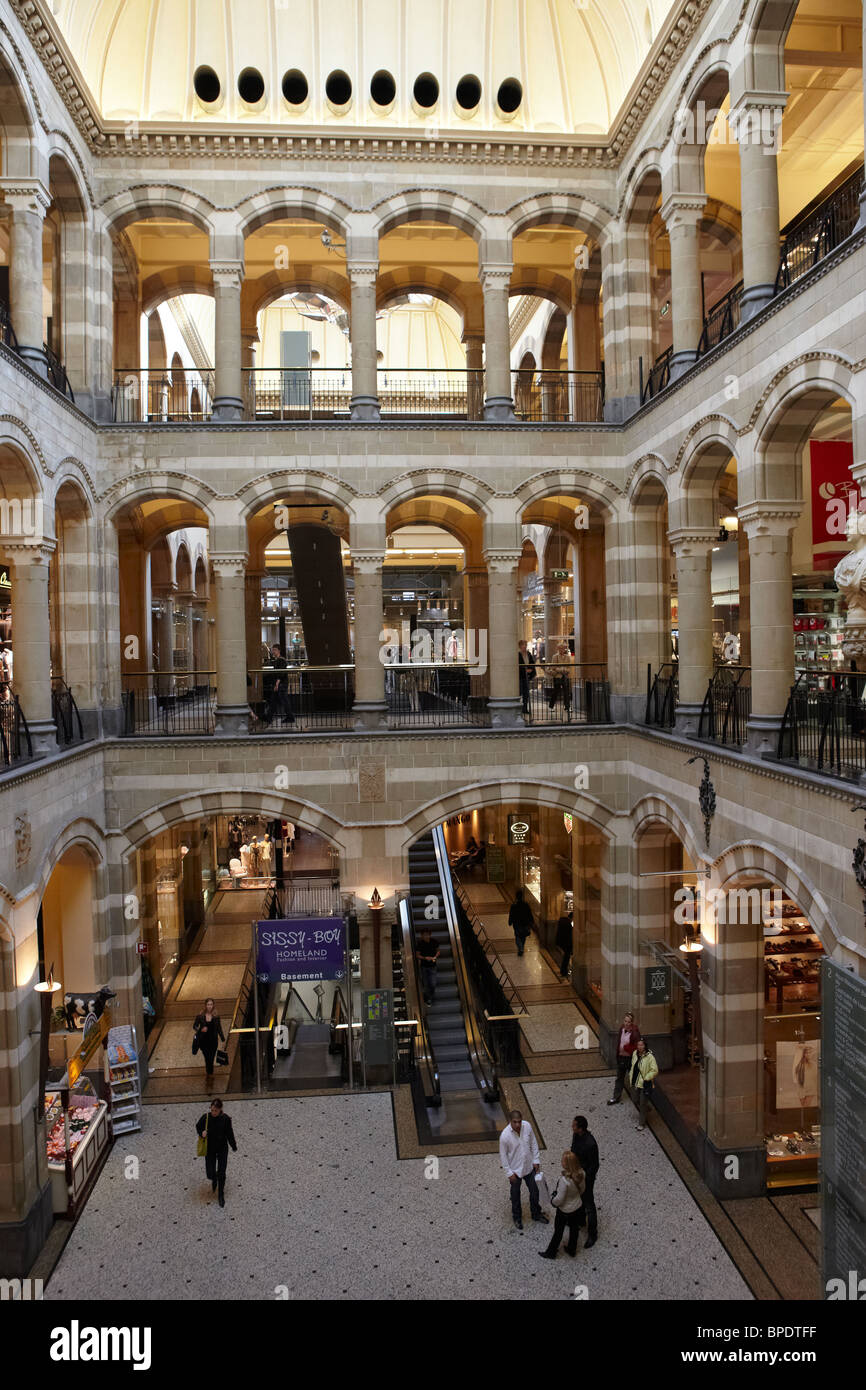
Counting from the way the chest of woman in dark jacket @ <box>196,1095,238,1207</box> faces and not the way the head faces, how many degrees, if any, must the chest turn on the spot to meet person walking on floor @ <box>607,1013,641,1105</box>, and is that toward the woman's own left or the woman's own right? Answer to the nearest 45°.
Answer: approximately 90° to the woman's own left

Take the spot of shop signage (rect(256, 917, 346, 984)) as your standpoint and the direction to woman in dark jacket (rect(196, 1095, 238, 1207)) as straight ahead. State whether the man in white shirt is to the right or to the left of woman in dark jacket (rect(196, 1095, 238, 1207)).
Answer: left

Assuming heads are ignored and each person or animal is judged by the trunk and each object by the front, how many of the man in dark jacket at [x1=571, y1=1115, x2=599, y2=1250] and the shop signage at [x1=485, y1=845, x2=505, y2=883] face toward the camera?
1

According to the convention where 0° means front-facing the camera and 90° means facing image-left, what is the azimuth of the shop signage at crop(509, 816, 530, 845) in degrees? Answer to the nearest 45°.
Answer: approximately 0°
